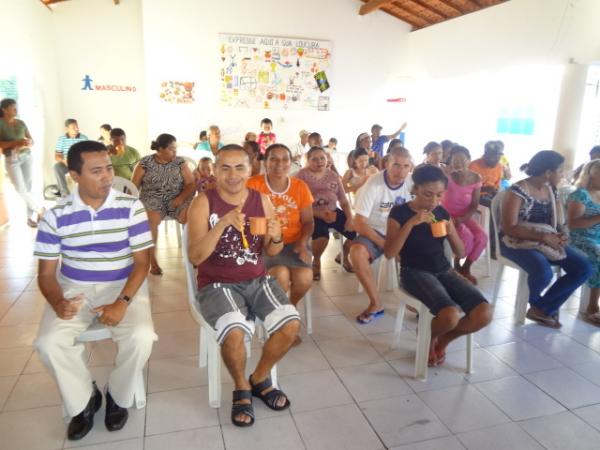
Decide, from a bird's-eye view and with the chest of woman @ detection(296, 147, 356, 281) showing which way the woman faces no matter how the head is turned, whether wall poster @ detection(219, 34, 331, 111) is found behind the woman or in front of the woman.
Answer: behind

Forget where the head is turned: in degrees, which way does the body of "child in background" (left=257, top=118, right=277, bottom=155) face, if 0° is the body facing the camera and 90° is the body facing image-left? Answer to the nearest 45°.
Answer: approximately 0°

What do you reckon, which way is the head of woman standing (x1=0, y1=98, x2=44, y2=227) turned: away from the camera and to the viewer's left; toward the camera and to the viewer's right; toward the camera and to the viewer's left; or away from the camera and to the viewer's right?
toward the camera and to the viewer's right

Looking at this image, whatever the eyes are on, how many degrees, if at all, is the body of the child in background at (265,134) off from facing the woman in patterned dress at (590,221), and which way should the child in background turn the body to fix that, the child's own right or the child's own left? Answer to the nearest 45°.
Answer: approximately 45° to the child's own left

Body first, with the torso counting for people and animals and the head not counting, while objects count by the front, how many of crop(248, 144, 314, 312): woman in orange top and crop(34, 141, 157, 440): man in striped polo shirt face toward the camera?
2

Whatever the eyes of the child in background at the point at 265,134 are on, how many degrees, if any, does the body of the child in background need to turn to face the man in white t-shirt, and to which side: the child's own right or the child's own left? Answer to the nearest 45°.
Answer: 0° — they already face them

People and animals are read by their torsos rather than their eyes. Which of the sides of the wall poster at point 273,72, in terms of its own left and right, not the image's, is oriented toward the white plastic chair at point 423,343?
front

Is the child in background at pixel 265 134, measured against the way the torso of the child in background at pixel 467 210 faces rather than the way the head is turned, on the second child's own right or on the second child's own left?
on the second child's own right

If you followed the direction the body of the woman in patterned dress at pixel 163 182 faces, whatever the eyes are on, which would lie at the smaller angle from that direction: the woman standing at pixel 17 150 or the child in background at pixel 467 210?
the child in background

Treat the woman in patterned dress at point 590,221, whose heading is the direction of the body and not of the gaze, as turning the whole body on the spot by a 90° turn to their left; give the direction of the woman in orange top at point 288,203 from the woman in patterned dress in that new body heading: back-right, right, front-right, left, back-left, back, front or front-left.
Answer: back
